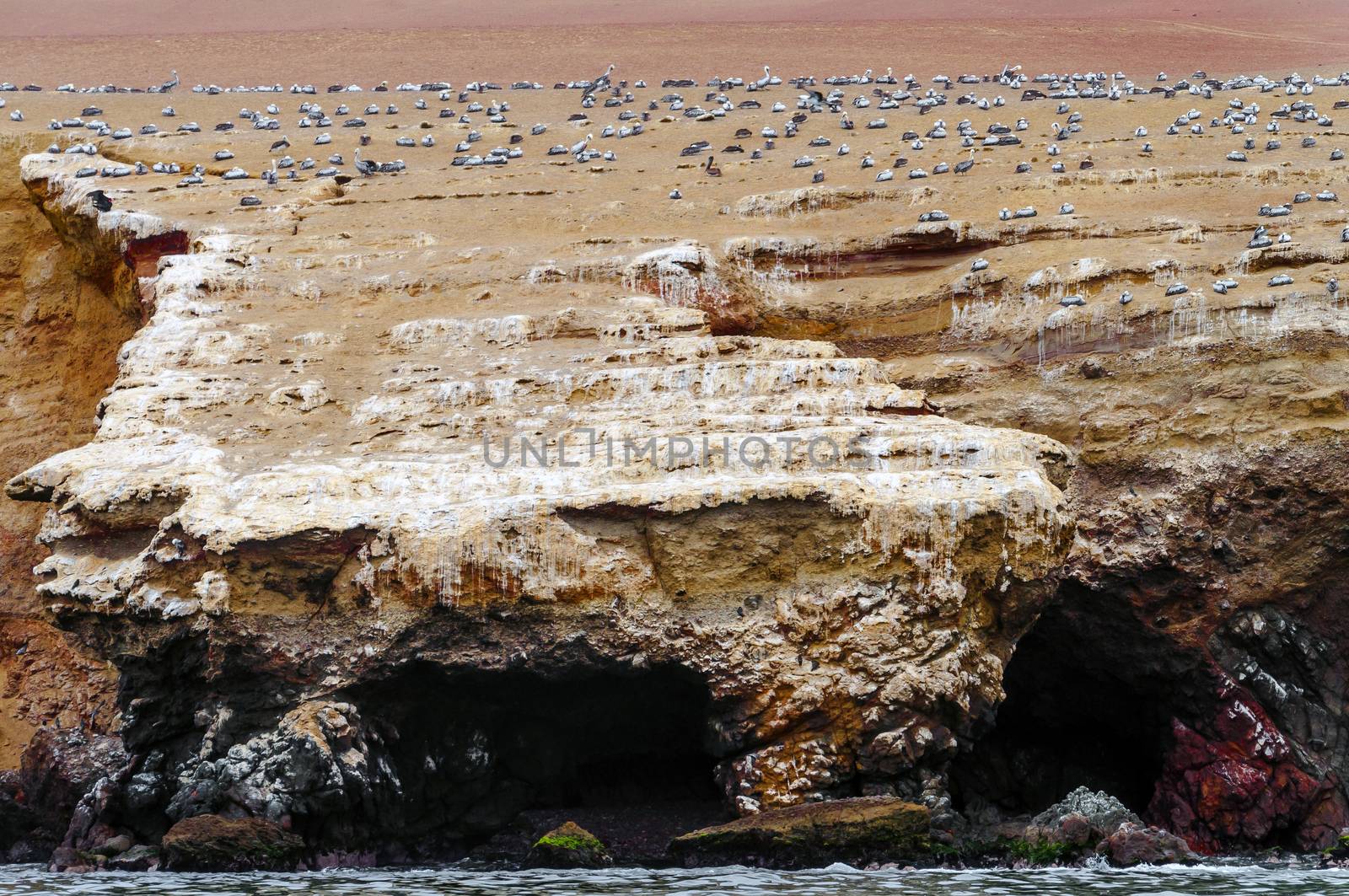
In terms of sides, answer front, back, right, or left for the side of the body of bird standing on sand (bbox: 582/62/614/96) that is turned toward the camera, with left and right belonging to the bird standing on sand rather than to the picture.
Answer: right

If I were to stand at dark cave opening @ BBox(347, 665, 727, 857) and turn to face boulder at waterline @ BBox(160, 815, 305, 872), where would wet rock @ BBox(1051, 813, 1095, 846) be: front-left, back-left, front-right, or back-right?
back-left

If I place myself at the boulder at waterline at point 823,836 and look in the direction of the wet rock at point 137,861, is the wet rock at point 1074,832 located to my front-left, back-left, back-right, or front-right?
back-right
